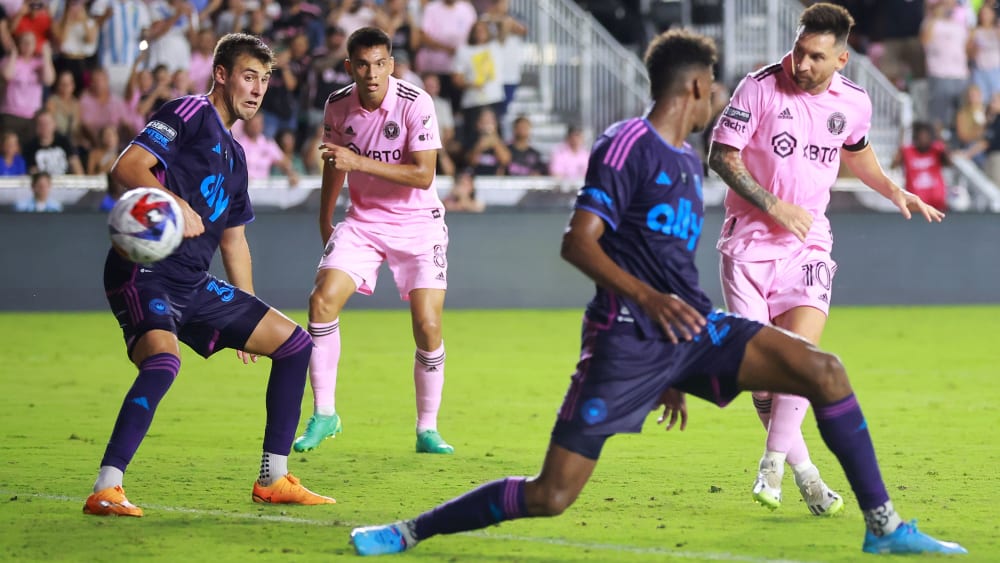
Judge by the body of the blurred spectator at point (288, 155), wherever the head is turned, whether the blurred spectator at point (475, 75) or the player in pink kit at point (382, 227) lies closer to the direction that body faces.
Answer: the player in pink kit

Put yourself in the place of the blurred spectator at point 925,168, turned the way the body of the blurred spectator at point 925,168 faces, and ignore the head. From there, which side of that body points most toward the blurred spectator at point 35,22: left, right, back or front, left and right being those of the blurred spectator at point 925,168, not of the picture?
right

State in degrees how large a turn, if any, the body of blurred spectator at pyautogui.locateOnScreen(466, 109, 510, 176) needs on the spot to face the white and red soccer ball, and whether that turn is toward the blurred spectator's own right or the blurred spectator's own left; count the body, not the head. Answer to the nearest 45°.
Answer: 0° — they already face it

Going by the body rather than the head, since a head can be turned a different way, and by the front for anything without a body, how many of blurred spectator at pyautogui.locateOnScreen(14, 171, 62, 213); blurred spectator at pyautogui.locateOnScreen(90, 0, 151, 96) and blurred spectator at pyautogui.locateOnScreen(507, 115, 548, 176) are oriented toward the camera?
3

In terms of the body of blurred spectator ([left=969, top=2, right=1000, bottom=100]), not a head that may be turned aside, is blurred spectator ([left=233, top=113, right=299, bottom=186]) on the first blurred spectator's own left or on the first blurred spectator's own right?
on the first blurred spectator's own right

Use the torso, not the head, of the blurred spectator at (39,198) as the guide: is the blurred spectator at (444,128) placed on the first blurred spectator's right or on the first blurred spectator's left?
on the first blurred spectator's left

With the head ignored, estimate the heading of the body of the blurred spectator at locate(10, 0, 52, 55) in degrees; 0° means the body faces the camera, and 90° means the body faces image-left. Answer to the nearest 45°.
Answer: approximately 0°

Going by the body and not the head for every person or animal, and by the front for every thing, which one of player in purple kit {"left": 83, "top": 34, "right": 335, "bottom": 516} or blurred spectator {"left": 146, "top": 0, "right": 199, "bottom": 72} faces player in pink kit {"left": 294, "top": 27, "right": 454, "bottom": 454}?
the blurred spectator

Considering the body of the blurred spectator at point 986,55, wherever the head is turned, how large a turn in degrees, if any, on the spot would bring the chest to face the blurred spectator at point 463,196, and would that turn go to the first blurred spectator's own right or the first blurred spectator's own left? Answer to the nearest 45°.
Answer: approximately 45° to the first blurred spectator's own right

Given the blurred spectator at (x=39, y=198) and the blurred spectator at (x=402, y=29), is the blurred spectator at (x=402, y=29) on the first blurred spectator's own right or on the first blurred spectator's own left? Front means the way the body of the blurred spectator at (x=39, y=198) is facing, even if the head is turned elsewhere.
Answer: on the first blurred spectator's own left

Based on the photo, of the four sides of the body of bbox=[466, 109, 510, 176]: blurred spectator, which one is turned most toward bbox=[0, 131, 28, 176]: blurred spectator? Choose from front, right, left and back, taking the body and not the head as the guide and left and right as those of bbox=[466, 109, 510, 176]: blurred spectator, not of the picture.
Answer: right
